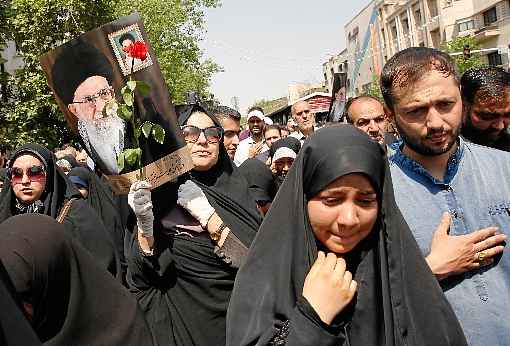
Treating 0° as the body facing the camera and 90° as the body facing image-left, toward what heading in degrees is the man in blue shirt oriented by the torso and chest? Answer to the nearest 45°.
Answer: approximately 0°

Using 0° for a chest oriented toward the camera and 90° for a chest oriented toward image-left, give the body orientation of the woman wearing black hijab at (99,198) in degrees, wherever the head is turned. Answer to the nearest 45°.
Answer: approximately 45°

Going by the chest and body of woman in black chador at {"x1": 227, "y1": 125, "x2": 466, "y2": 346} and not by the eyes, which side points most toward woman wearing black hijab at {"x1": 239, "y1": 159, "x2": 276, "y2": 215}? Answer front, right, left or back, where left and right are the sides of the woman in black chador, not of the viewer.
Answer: back

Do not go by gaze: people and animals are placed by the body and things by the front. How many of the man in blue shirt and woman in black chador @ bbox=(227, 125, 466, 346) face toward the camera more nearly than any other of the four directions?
2

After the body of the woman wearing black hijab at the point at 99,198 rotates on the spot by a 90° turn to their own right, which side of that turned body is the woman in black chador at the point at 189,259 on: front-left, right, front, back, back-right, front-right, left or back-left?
back-left
